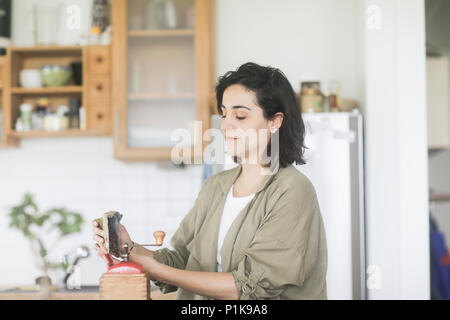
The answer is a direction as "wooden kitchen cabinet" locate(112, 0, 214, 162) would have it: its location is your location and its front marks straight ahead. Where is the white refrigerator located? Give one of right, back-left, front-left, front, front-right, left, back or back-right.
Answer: front-left

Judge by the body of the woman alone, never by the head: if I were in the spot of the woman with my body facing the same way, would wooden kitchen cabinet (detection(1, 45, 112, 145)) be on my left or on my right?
on my right

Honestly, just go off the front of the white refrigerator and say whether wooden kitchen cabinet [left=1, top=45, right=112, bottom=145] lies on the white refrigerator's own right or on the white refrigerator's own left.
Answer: on the white refrigerator's own right

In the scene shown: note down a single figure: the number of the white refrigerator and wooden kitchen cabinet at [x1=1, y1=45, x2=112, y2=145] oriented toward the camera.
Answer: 2

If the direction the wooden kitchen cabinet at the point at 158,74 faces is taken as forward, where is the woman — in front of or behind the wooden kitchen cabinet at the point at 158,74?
in front

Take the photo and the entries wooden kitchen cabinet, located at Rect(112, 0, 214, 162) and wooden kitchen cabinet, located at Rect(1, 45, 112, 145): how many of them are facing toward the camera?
2
